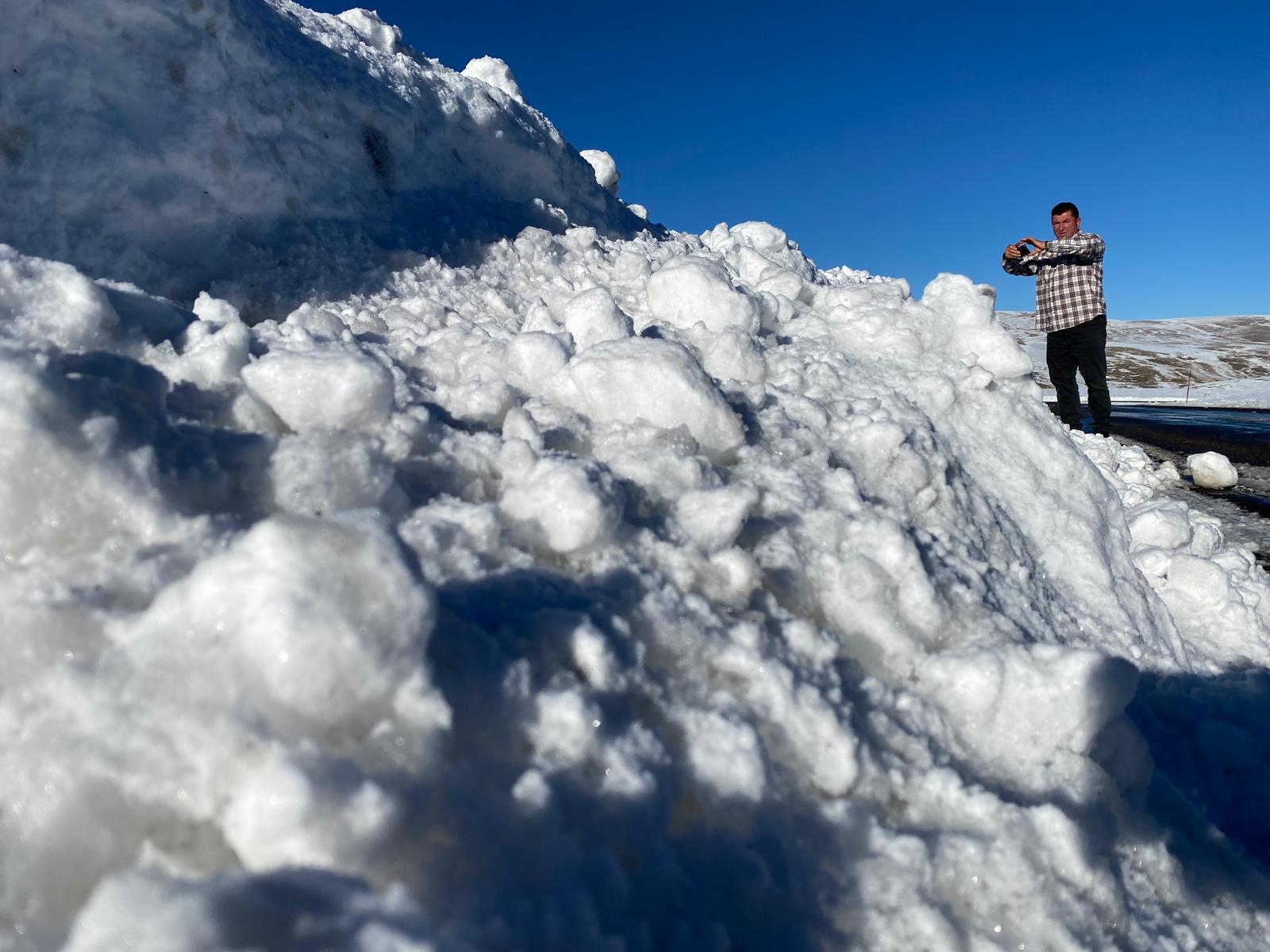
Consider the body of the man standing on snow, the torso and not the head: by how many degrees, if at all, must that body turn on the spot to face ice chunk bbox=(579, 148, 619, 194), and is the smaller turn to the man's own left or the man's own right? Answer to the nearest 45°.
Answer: approximately 45° to the man's own right

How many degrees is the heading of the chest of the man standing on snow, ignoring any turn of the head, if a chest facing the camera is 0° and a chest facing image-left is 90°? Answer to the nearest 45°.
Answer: approximately 45°
